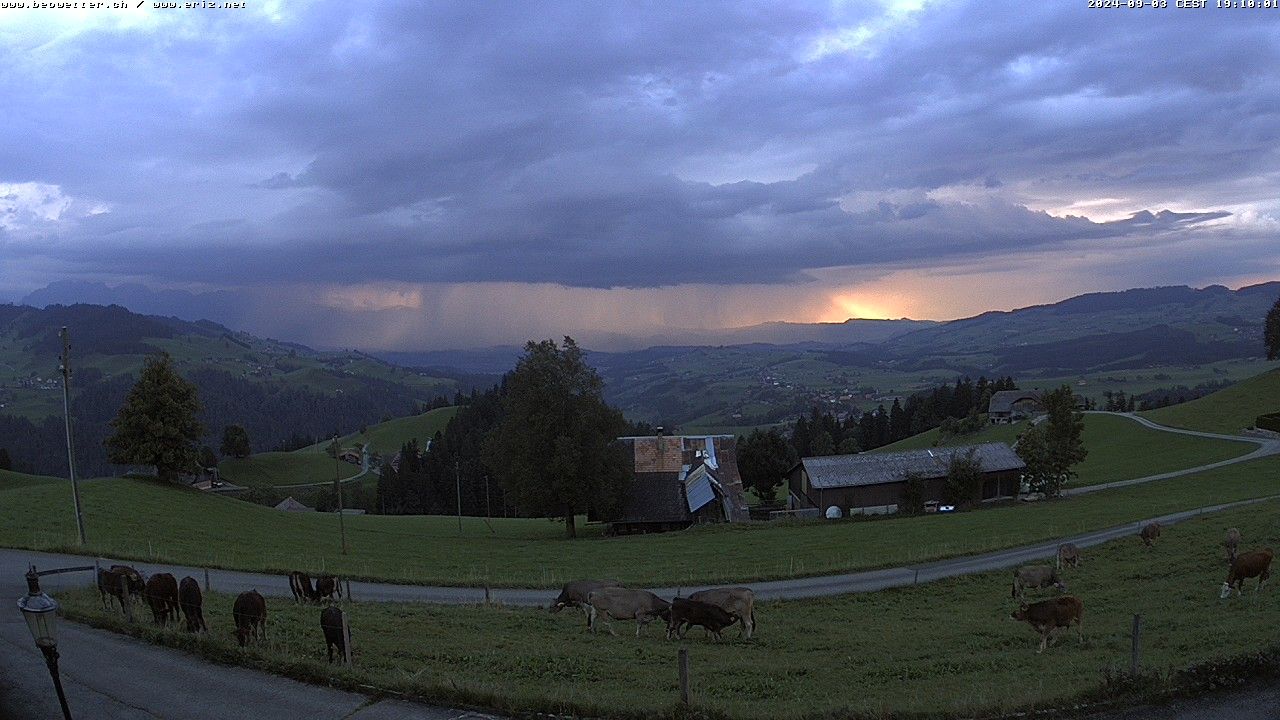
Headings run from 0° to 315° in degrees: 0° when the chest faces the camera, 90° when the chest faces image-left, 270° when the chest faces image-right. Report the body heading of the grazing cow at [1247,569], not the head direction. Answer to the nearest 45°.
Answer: approximately 45°

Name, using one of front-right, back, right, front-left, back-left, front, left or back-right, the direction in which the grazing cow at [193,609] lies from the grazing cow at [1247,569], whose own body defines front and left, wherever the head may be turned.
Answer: front

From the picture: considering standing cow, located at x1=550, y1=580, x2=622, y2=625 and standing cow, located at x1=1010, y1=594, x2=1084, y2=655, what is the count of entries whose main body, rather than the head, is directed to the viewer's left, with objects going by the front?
2

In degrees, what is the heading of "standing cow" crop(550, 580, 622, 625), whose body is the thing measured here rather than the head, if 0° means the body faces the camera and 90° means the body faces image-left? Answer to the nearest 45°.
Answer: approximately 90°

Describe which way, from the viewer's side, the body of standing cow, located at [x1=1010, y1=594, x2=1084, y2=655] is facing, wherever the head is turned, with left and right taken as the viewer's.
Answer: facing to the left of the viewer

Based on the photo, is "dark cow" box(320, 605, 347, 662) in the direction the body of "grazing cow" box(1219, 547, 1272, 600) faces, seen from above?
yes

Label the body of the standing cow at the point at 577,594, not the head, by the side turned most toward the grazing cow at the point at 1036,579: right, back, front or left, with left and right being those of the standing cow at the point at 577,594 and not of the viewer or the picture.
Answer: back

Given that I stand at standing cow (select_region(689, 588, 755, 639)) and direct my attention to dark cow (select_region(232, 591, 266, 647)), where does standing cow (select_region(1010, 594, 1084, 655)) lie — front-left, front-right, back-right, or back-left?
back-left

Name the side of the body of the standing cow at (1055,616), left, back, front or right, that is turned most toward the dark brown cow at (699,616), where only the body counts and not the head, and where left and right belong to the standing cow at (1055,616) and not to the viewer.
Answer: front

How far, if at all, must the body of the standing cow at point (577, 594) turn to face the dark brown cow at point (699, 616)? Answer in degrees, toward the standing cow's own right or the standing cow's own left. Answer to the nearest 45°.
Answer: approximately 135° to the standing cow's own left
